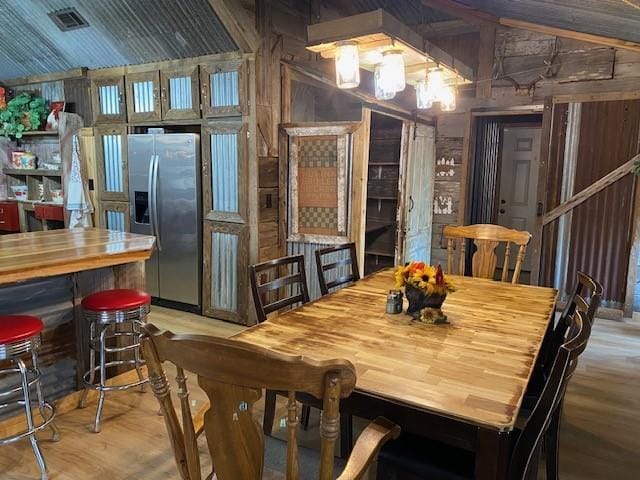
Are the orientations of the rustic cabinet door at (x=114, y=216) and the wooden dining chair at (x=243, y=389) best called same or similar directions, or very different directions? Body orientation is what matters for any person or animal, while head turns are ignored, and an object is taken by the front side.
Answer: very different directions

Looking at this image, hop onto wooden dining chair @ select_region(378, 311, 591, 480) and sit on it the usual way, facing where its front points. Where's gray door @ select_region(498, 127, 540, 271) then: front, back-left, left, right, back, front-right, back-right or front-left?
right

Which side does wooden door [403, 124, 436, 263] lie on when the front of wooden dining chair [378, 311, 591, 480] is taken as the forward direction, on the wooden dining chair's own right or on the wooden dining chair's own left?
on the wooden dining chair's own right

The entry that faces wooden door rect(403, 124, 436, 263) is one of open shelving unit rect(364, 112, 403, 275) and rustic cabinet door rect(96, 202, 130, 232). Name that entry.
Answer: the open shelving unit

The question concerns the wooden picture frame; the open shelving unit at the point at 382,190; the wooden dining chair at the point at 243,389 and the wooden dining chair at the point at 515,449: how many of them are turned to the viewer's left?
1

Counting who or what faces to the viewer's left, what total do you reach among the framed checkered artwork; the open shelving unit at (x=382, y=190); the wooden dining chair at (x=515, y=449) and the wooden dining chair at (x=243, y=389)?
1

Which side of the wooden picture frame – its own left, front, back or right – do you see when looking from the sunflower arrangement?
front

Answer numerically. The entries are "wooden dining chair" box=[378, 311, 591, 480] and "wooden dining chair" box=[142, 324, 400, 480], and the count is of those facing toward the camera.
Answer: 0

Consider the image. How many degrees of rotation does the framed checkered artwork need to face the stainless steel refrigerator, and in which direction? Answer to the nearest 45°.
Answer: approximately 90° to its right

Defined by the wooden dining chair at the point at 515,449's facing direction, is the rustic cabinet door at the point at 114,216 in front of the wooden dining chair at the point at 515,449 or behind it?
in front

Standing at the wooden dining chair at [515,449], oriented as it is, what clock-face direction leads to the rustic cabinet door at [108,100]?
The rustic cabinet door is roughly at 1 o'clock from the wooden dining chair.

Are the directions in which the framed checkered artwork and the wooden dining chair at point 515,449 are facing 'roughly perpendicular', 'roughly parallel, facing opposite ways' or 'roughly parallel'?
roughly perpendicular

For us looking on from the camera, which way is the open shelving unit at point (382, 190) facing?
facing the viewer and to the right of the viewer

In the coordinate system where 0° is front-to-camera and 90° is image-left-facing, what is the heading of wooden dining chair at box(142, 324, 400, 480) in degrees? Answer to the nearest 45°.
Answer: approximately 225°

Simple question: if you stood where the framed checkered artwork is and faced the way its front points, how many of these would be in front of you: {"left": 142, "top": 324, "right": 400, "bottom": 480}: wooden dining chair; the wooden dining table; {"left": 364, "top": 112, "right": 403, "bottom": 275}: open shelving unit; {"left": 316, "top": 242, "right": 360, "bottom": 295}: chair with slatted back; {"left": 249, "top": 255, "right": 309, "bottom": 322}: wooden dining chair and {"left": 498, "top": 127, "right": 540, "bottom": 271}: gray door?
4

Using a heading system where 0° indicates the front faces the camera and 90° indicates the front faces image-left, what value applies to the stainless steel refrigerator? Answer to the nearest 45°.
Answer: approximately 45°

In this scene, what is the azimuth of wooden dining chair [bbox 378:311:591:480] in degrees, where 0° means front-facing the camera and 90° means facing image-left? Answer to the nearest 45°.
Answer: approximately 90°
